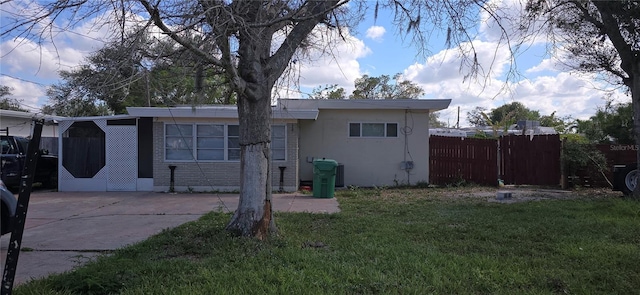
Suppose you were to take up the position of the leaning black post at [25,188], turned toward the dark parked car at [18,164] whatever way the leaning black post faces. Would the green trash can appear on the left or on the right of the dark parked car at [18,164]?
right

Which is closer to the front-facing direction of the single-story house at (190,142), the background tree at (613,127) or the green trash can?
the green trash can

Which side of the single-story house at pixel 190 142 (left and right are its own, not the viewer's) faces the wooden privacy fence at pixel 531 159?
left

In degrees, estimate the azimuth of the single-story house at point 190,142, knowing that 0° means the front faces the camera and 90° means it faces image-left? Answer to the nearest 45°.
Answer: approximately 0°

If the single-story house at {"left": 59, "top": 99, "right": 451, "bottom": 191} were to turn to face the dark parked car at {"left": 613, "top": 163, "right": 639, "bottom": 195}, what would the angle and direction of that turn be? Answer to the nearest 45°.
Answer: approximately 90° to its left

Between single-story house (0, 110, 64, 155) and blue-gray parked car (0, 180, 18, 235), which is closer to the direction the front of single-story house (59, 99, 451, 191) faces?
the blue-gray parked car

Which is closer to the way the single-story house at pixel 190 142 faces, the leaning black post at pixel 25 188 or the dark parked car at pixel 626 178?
the leaning black post

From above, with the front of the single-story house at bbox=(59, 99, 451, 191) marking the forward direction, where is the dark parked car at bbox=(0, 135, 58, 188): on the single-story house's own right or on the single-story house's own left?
on the single-story house's own right

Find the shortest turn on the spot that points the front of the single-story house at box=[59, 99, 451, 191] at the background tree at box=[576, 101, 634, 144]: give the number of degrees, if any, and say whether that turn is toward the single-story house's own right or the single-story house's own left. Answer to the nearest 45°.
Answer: approximately 90° to the single-story house's own left

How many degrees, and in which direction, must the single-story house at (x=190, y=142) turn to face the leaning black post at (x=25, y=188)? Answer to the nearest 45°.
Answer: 0° — it already faces it

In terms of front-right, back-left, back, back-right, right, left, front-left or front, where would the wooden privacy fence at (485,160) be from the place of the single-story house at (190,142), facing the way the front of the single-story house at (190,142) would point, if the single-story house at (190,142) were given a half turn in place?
right
